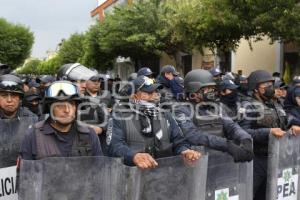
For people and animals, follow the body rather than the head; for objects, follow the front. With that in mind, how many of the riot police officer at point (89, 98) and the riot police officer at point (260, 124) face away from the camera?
0

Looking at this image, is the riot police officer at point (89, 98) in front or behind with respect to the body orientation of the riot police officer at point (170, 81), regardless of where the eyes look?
in front

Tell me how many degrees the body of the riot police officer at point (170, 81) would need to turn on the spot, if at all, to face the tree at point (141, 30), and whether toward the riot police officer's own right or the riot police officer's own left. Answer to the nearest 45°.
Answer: approximately 135° to the riot police officer's own right

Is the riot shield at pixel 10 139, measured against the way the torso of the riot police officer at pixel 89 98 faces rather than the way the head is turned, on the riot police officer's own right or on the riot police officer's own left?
on the riot police officer's own right

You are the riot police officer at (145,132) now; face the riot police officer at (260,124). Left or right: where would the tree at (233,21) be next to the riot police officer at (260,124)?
left

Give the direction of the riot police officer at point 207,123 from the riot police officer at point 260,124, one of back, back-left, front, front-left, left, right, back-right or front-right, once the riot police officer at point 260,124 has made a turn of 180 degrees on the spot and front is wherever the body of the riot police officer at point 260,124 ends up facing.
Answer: left

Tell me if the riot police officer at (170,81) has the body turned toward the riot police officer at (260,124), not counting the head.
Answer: no

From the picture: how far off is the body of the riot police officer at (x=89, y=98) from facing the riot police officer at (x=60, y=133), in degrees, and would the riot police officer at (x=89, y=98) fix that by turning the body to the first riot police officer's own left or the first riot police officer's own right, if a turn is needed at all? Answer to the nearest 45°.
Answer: approximately 45° to the first riot police officer's own right

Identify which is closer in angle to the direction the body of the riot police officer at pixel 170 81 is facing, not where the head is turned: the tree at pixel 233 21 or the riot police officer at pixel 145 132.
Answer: the riot police officer

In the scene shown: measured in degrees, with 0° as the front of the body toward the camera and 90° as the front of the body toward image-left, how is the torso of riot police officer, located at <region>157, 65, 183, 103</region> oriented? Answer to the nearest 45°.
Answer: approximately 45°

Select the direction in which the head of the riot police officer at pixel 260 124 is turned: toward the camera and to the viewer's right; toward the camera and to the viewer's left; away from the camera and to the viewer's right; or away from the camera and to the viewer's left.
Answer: toward the camera and to the viewer's right

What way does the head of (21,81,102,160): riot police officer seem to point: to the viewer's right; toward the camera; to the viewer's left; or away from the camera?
toward the camera

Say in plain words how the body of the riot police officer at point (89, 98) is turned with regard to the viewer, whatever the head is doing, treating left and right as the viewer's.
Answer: facing the viewer and to the right of the viewer
